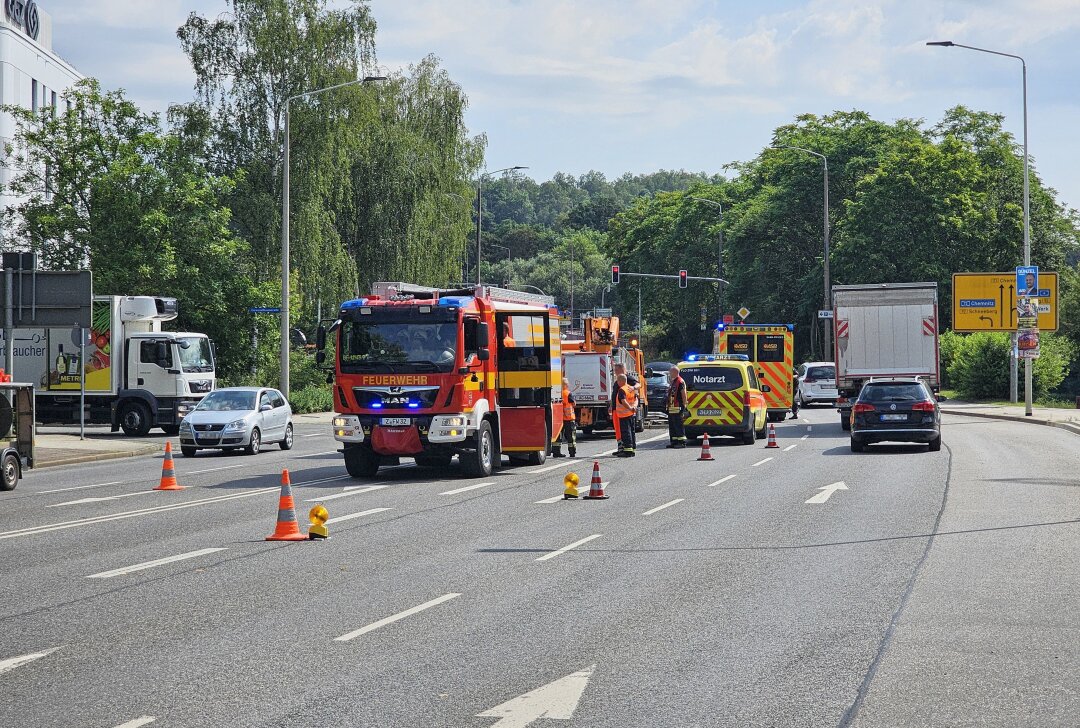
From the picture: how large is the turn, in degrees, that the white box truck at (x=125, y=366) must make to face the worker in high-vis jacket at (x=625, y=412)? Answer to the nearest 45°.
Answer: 0° — it already faces them

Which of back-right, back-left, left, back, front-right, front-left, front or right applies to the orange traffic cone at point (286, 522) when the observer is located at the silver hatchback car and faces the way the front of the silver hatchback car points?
front-left

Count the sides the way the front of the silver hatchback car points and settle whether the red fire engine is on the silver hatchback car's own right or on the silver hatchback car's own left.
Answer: on the silver hatchback car's own left

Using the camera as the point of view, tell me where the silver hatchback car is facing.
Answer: facing the viewer and to the left of the viewer

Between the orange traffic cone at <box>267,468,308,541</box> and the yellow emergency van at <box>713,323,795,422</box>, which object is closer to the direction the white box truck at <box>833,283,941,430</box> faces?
the yellow emergency van

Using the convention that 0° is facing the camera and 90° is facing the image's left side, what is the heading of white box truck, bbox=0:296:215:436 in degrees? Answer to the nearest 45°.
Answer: approximately 315°

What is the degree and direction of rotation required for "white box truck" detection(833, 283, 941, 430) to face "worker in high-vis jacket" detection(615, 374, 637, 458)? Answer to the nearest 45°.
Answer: approximately 135° to its left

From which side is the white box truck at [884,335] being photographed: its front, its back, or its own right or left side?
back

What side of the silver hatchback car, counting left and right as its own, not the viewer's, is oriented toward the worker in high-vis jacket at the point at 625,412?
left

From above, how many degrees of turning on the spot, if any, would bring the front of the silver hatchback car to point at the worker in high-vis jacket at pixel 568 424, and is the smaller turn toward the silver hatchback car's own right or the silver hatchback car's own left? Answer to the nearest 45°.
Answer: approximately 90° to the silver hatchback car's own left
